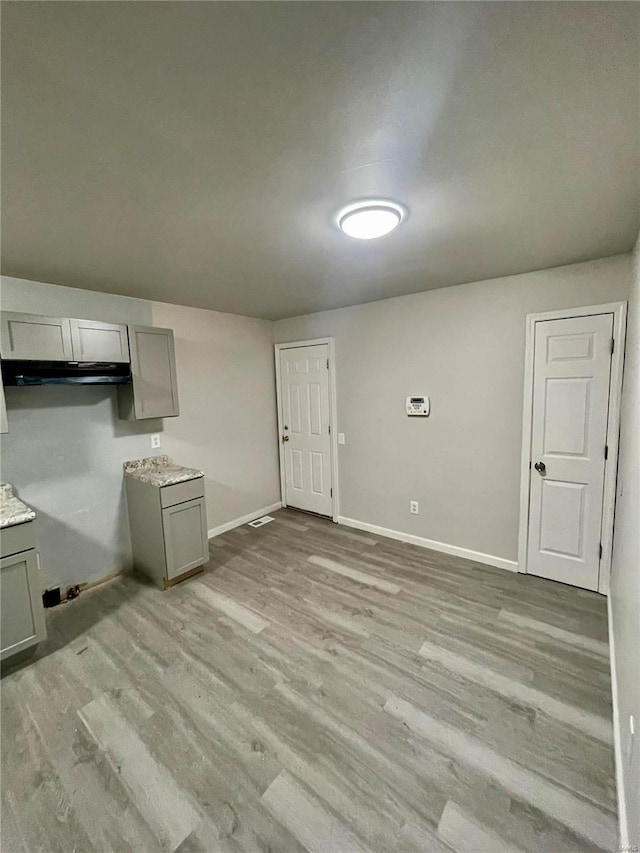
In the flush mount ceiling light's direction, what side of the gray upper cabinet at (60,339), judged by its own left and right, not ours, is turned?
front

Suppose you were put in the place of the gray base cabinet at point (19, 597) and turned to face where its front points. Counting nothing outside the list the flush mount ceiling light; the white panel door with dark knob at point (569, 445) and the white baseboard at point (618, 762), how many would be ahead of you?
3

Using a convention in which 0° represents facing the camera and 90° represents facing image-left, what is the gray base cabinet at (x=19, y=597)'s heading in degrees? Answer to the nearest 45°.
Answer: approximately 315°

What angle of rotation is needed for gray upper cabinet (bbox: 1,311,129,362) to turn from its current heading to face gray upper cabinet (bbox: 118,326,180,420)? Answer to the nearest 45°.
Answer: approximately 45° to its left

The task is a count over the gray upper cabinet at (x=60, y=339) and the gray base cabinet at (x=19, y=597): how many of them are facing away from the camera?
0

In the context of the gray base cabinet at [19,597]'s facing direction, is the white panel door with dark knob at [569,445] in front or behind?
in front

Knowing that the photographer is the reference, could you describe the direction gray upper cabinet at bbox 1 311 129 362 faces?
facing the viewer and to the right of the viewer

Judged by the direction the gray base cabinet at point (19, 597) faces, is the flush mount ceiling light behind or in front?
in front
